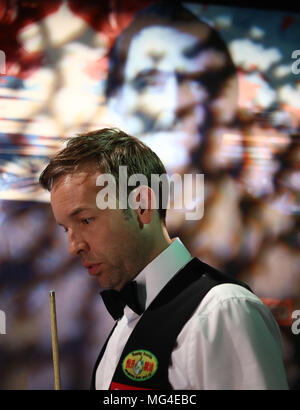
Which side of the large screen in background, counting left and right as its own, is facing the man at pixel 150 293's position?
front

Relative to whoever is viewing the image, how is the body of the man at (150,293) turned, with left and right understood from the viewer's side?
facing the viewer and to the left of the viewer

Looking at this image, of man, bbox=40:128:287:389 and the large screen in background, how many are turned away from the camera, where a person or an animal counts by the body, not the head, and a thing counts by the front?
0

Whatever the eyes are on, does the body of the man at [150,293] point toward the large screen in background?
no

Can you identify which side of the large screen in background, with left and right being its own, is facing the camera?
front
